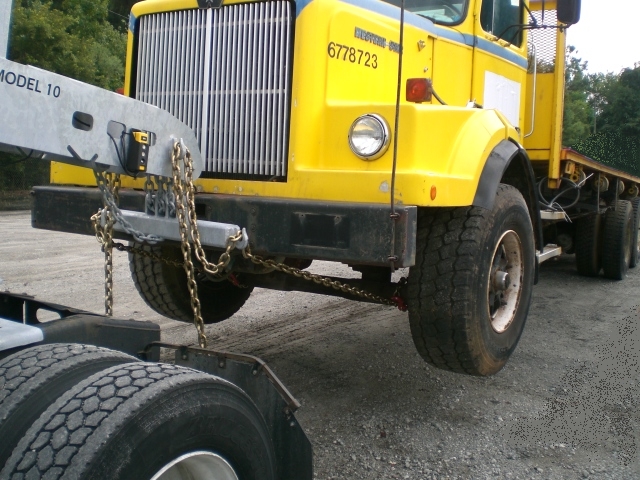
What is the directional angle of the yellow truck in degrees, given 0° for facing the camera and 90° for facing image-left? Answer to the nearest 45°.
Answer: approximately 45°

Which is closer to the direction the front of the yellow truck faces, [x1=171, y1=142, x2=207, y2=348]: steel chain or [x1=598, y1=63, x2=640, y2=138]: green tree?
the steel chain

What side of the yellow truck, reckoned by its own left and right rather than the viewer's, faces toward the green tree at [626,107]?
back

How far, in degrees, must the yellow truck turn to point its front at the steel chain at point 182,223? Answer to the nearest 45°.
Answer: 0° — it already faces it

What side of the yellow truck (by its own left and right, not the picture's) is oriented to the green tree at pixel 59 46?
right

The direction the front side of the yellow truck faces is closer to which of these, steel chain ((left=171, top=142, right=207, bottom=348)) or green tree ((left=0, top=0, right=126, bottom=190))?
the steel chain
